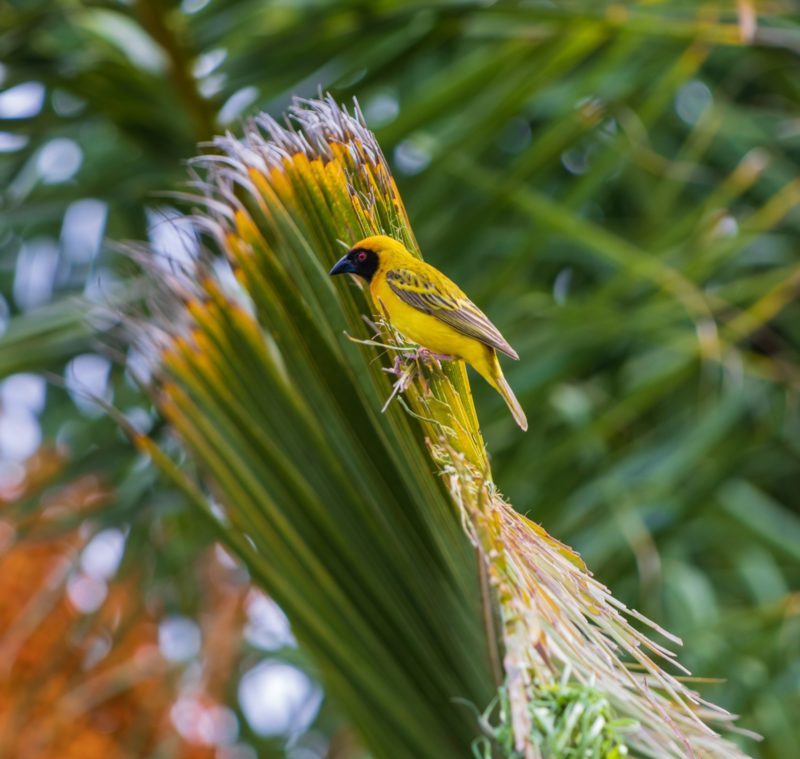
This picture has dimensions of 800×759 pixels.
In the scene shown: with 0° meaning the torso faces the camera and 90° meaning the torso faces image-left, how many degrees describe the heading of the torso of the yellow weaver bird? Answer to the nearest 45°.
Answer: approximately 90°
